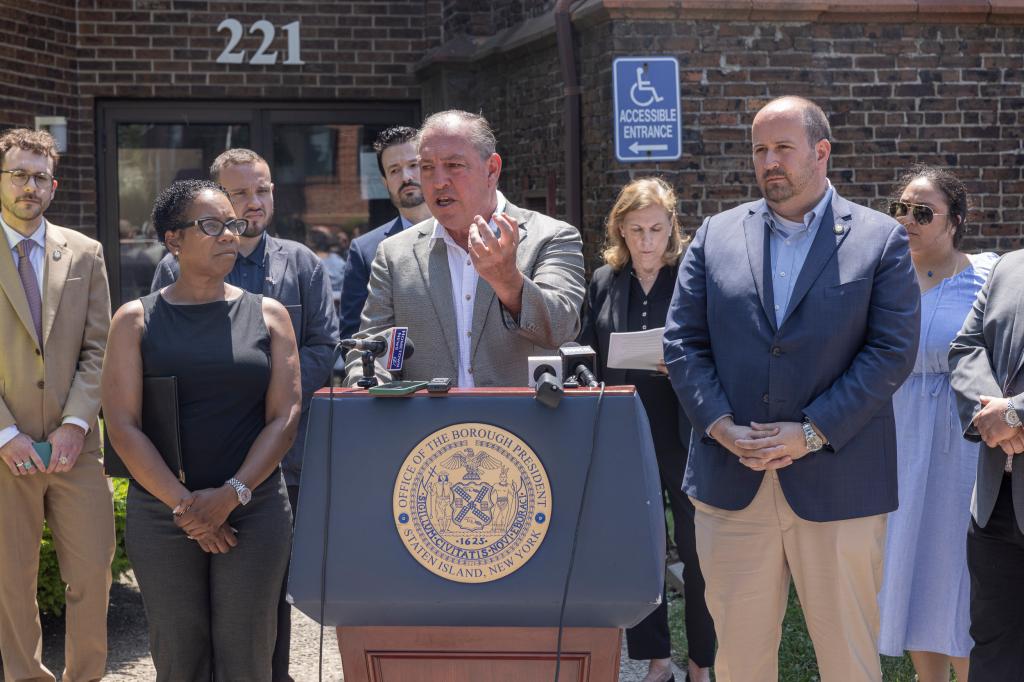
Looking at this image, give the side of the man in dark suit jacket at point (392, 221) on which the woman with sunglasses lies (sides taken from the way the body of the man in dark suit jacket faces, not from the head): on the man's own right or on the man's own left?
on the man's own left

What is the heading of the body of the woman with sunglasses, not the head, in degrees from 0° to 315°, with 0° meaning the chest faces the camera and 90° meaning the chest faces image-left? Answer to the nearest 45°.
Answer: approximately 45°

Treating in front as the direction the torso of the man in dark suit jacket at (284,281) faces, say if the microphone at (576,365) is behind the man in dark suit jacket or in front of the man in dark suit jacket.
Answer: in front

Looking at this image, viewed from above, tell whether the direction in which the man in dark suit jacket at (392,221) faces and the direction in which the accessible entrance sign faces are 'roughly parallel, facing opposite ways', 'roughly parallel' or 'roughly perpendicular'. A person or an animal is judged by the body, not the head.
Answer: roughly parallel

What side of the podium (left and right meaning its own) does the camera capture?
front

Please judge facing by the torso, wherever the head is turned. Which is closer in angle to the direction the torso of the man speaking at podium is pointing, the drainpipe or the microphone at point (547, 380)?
the microphone

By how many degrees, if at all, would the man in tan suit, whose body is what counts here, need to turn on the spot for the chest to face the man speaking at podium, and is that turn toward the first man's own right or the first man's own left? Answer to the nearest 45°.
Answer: approximately 45° to the first man's own left

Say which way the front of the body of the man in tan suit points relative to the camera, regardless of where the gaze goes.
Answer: toward the camera

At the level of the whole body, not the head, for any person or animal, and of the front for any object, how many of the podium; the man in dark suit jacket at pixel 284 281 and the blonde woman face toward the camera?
3

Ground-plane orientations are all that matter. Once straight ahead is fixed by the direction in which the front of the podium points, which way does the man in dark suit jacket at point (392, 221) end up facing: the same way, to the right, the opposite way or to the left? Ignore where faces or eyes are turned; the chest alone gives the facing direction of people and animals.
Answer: the same way

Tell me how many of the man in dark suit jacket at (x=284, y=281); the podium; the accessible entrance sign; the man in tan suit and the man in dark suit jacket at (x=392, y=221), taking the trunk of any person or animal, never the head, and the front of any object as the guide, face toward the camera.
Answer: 5

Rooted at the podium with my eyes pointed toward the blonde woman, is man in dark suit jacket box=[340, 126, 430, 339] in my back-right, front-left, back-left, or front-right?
front-left

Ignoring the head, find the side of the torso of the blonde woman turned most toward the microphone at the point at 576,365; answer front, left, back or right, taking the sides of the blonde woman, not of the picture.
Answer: front

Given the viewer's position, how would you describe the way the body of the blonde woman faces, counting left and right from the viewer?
facing the viewer

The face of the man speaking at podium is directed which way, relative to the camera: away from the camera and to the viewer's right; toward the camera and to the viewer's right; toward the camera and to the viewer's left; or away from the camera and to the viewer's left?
toward the camera and to the viewer's left

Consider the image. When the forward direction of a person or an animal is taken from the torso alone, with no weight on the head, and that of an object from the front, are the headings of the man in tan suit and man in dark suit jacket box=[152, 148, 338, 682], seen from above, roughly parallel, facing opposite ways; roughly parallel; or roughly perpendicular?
roughly parallel
